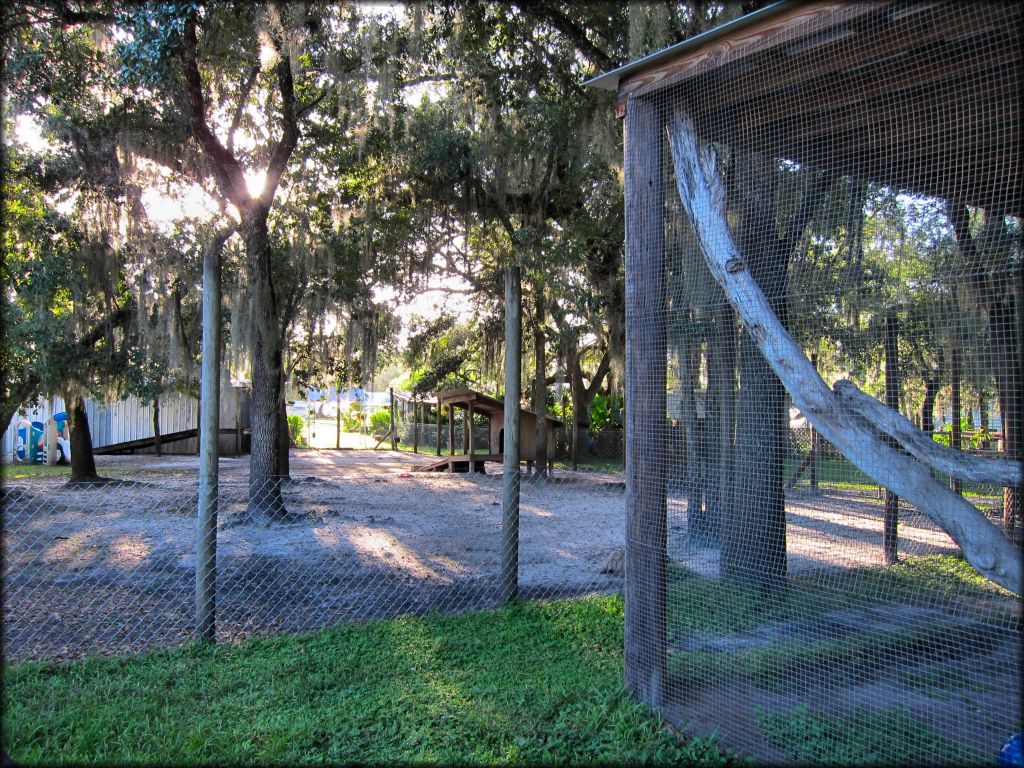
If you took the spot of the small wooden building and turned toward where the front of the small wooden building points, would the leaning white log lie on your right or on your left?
on your left

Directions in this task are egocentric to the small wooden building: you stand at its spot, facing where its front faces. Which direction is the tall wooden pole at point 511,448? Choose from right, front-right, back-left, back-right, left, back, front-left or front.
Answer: front-left

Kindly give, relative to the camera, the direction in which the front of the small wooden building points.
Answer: facing the viewer and to the left of the viewer

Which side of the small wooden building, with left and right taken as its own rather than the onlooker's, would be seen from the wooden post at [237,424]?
right

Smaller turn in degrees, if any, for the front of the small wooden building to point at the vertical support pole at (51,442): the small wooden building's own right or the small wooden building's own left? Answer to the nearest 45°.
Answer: approximately 45° to the small wooden building's own right

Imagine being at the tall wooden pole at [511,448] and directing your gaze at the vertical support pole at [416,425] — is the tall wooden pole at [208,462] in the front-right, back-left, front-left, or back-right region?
back-left

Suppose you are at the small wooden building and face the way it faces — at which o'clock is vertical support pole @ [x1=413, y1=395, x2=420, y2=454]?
The vertical support pole is roughly at 4 o'clock from the small wooden building.

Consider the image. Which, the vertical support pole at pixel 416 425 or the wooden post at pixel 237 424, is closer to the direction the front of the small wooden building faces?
the wooden post

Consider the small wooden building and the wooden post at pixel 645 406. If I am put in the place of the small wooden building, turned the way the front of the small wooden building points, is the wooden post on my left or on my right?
on my left

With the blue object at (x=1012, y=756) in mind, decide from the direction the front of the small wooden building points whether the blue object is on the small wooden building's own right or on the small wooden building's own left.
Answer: on the small wooden building's own left

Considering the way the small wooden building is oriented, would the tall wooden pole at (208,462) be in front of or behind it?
in front

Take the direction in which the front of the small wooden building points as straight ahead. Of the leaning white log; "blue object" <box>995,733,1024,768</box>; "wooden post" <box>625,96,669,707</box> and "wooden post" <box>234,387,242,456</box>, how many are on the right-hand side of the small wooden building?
1
